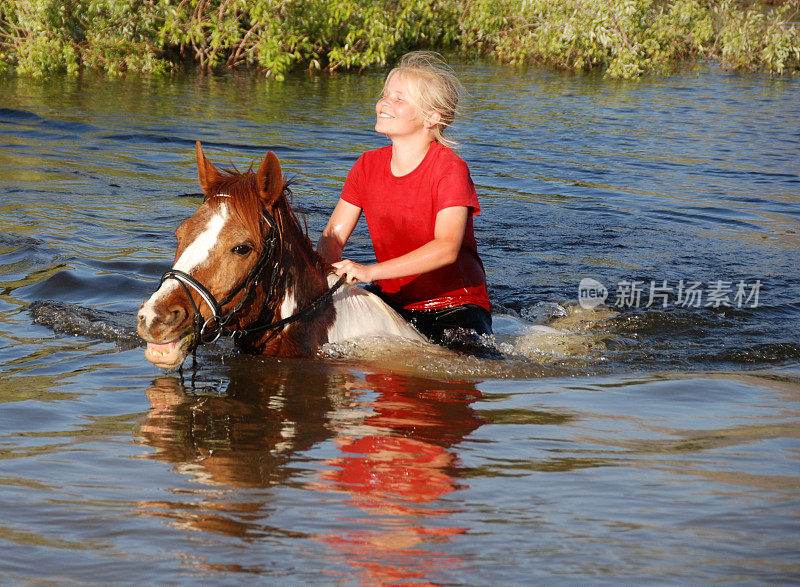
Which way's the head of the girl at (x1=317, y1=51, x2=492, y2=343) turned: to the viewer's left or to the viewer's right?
to the viewer's left

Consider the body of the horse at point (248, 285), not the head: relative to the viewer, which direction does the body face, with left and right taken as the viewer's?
facing the viewer and to the left of the viewer

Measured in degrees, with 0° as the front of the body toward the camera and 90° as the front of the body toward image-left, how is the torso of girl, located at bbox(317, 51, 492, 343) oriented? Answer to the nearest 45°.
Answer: approximately 45°
